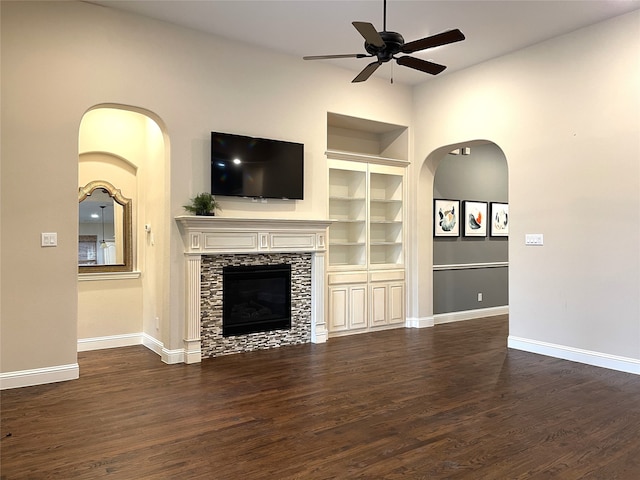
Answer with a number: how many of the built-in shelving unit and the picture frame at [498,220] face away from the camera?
0

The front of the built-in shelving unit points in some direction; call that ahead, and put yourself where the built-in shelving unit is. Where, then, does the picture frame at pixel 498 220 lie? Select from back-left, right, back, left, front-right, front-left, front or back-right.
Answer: left

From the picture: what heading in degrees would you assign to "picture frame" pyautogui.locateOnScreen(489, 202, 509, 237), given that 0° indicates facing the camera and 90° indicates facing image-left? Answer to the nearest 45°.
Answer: approximately 315°

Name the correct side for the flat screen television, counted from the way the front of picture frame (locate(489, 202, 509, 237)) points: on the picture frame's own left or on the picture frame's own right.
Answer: on the picture frame's own right

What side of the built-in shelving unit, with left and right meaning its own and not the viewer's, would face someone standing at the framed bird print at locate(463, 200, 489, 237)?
left

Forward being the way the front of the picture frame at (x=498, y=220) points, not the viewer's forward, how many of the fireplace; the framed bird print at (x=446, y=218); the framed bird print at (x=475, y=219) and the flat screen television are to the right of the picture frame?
4

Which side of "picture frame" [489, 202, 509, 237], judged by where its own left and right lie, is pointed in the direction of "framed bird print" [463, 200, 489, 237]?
right

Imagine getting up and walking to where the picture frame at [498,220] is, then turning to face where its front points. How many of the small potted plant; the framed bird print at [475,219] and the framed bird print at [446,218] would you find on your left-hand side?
0

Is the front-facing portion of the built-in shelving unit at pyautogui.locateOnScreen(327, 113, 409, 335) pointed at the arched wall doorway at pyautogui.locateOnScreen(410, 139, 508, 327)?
no

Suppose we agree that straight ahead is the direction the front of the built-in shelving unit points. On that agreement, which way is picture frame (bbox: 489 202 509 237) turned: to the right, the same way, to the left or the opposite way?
the same way

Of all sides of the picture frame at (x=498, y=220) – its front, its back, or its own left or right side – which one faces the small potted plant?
right

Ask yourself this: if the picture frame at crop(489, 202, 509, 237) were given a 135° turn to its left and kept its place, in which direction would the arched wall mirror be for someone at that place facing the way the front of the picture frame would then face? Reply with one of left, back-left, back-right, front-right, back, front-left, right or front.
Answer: back-left

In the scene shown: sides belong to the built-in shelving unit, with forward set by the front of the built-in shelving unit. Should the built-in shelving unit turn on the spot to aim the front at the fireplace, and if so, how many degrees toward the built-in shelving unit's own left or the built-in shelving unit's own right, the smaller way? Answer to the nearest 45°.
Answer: approximately 90° to the built-in shelving unit's own right

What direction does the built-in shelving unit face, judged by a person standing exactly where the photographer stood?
facing the viewer and to the right of the viewer
